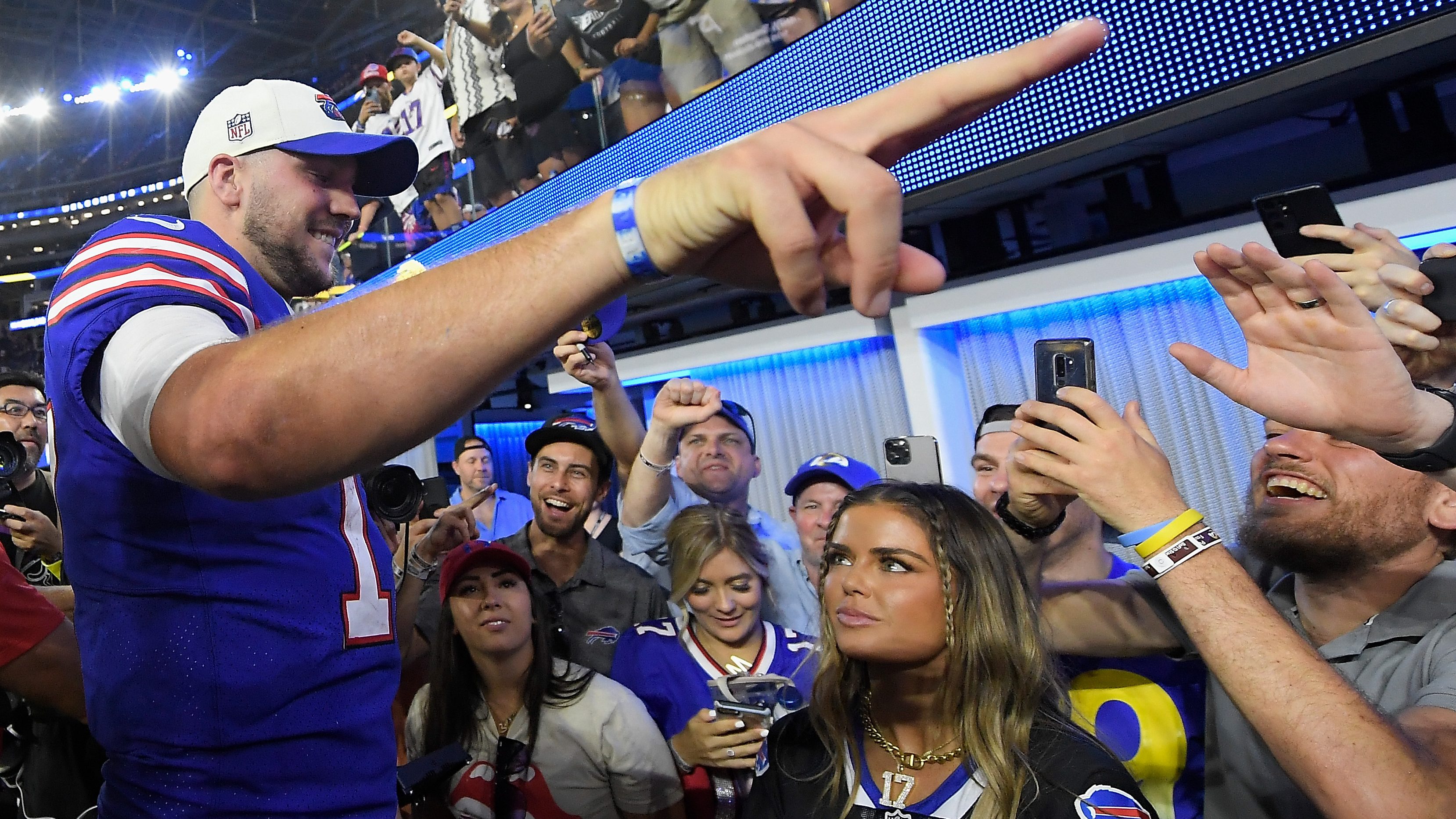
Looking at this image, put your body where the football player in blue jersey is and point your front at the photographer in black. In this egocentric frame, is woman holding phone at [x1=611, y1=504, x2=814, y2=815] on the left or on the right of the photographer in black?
right

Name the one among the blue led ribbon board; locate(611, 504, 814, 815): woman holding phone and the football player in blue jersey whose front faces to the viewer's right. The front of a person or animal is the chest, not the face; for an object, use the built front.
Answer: the football player in blue jersey

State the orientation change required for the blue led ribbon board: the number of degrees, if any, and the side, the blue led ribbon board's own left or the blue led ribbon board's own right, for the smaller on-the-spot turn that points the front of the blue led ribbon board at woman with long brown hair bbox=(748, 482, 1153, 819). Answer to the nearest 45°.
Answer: approximately 45° to the blue led ribbon board's own left

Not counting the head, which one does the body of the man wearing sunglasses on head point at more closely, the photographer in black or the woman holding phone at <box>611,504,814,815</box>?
the woman holding phone

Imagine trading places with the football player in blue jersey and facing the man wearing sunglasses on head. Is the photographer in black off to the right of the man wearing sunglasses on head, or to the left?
left

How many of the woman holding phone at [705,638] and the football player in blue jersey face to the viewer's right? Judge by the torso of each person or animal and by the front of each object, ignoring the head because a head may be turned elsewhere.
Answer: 1

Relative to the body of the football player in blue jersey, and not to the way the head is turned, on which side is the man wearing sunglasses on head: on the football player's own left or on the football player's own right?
on the football player's own left

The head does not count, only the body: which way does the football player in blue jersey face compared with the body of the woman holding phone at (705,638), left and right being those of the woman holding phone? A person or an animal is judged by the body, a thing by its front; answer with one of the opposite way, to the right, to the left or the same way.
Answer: to the left

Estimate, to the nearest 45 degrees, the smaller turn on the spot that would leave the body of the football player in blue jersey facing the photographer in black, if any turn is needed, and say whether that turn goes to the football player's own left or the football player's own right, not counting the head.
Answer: approximately 135° to the football player's own left

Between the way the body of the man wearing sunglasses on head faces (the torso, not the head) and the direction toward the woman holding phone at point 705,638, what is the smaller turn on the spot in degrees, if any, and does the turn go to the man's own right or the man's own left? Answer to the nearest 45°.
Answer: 0° — they already face them

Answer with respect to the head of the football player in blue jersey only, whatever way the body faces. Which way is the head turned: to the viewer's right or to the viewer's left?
to the viewer's right

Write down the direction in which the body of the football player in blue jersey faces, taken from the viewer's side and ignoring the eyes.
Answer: to the viewer's right

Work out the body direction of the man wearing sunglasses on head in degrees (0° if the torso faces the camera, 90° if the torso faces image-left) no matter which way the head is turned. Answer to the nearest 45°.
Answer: approximately 0°

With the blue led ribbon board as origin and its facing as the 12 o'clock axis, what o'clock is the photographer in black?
The photographer in black is roughly at 1 o'clock from the blue led ribbon board.
